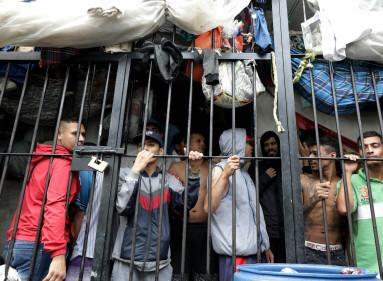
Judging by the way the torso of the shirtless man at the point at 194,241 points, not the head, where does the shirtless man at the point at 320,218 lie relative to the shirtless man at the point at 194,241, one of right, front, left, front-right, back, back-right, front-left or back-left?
front-left

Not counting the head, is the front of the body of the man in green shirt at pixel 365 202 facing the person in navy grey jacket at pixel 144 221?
no

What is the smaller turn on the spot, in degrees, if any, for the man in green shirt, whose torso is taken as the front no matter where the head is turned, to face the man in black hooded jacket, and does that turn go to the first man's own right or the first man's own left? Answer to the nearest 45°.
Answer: approximately 90° to the first man's own right

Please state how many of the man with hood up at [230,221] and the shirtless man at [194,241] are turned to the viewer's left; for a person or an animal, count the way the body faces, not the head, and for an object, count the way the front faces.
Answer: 0

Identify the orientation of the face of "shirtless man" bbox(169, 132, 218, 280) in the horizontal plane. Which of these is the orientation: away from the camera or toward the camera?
toward the camera

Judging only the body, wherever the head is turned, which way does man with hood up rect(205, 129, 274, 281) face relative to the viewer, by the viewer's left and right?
facing the viewer and to the right of the viewer

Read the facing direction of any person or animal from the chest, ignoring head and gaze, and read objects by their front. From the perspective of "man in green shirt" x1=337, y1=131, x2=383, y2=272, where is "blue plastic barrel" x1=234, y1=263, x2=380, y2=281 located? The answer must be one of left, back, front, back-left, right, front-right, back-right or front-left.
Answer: front

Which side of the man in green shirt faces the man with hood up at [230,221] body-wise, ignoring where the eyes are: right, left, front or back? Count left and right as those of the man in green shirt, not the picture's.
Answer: right

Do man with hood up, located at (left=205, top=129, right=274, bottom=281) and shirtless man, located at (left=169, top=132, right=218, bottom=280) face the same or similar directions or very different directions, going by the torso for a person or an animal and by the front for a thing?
same or similar directions

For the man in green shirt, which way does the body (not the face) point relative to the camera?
toward the camera

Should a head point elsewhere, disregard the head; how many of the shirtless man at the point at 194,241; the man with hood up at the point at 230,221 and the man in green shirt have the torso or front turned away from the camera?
0

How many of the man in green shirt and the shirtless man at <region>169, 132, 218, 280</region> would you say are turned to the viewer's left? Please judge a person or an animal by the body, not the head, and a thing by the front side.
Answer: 0

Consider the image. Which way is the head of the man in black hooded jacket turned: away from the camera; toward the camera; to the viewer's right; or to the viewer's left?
toward the camera
